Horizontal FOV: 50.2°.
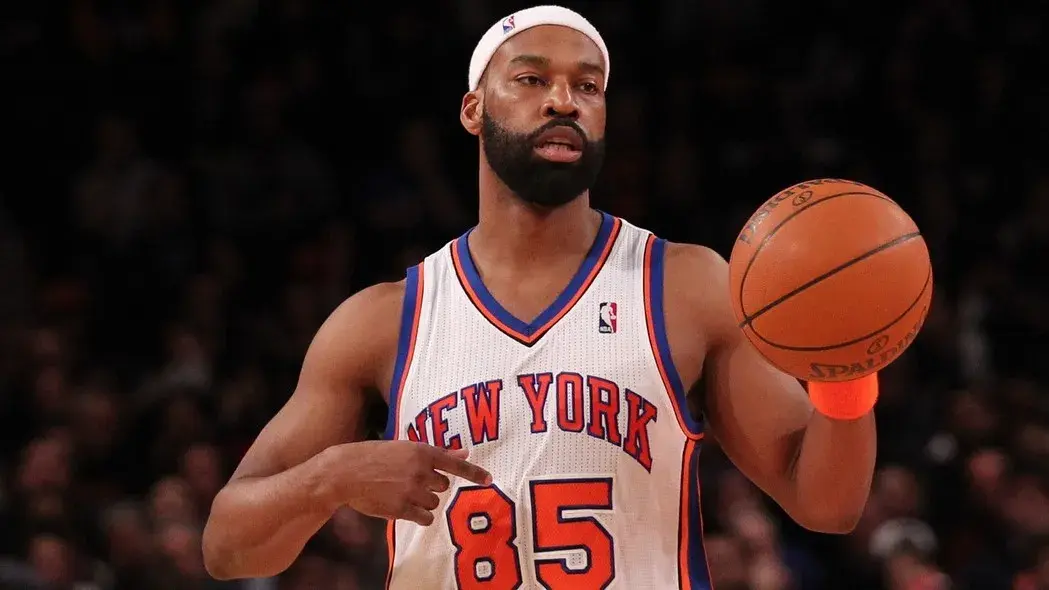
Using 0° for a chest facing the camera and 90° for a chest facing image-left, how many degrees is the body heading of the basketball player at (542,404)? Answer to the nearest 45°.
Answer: approximately 0°

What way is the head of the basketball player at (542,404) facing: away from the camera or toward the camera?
toward the camera
